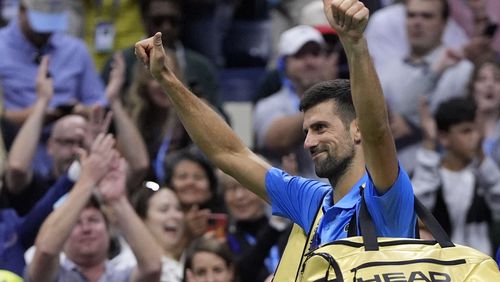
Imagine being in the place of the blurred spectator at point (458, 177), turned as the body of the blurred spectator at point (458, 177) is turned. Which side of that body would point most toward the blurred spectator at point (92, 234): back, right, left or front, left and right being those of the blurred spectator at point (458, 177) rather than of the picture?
right

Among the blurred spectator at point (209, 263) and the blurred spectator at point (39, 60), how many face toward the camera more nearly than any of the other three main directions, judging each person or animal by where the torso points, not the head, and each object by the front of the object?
2

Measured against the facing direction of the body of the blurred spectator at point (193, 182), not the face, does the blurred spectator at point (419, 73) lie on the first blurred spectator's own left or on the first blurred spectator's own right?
on the first blurred spectator's own left

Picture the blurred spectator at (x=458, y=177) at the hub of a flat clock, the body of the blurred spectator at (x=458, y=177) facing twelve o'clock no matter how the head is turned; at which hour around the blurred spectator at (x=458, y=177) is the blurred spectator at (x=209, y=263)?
the blurred spectator at (x=209, y=263) is roughly at 3 o'clock from the blurred spectator at (x=458, y=177).

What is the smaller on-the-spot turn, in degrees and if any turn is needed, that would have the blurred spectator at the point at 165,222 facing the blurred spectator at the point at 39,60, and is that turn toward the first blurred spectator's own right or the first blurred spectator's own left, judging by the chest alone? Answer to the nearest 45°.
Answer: approximately 180°

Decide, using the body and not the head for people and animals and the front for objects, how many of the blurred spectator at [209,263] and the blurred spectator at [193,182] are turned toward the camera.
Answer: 2

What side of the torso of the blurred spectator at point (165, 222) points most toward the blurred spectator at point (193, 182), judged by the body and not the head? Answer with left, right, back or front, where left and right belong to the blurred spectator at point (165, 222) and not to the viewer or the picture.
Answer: back

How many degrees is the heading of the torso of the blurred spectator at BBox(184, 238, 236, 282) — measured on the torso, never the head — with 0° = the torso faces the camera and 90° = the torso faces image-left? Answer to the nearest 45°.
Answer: approximately 0°

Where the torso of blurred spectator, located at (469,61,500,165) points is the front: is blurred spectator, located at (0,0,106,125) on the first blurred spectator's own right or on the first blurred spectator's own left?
on the first blurred spectator's own right

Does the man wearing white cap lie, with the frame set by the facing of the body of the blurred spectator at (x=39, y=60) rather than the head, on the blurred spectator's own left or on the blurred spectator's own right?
on the blurred spectator's own left
